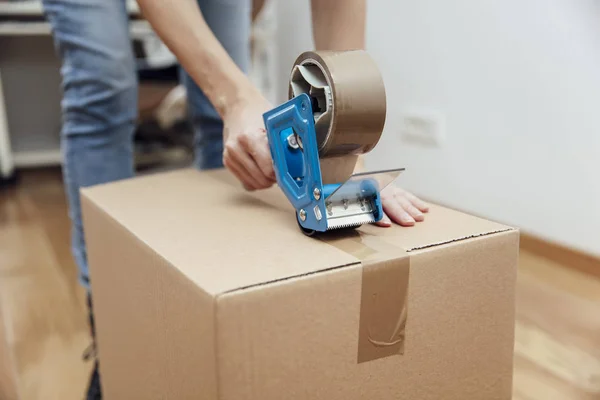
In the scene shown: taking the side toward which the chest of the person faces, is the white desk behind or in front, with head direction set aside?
behind

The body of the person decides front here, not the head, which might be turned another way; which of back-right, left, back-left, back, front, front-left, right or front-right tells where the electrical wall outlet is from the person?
left
